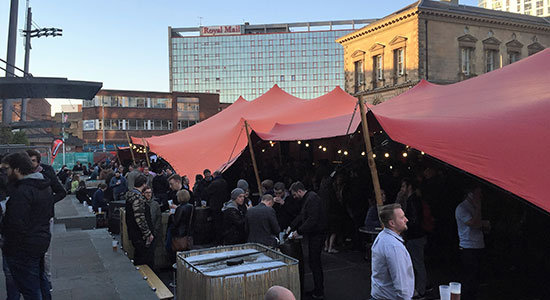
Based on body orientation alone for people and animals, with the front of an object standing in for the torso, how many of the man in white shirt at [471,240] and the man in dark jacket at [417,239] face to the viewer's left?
1

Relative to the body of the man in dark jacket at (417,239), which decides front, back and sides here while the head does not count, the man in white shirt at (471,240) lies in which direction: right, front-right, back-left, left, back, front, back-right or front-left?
back-left

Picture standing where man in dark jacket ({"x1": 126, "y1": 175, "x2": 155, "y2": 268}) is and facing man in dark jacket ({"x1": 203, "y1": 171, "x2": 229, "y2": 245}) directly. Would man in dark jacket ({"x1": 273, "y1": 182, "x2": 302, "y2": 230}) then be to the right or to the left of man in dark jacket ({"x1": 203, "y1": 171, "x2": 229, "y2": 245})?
right

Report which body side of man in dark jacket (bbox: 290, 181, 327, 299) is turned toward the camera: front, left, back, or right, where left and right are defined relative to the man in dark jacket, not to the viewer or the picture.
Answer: left
